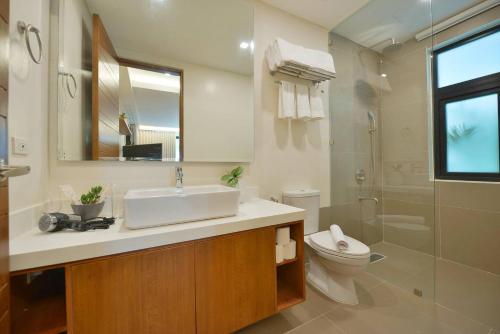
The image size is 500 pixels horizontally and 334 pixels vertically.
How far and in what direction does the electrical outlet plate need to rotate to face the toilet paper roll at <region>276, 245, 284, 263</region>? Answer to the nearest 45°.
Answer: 0° — it already faces it

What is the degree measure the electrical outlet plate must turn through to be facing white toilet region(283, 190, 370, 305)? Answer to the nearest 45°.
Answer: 0° — it already faces it

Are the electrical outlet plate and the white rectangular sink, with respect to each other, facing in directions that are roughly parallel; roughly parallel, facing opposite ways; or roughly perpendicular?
roughly perpendicular

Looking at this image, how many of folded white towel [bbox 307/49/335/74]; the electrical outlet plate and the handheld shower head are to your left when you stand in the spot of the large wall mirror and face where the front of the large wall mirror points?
2

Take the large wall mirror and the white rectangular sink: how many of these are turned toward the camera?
2

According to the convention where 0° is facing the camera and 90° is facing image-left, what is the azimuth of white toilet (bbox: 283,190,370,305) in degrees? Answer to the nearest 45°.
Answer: approximately 315°

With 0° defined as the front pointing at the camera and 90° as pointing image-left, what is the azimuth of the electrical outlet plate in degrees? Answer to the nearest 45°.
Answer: approximately 315°

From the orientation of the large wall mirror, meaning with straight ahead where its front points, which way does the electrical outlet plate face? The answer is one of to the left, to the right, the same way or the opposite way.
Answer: to the left

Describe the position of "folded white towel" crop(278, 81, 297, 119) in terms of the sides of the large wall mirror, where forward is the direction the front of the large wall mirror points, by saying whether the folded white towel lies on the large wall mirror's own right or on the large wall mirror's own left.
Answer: on the large wall mirror's own left

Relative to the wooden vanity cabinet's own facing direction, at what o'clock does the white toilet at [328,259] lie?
The white toilet is roughly at 10 o'clock from the wooden vanity cabinet.

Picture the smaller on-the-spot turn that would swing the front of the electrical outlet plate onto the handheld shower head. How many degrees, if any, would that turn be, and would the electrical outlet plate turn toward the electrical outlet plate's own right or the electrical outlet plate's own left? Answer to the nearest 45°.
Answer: approximately 45° to the electrical outlet plate's own left
